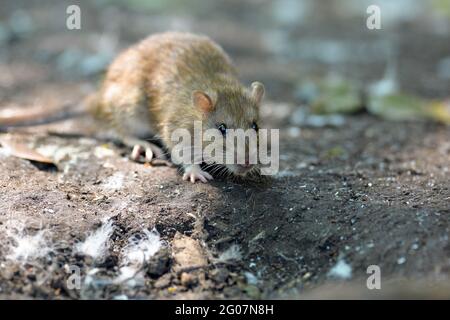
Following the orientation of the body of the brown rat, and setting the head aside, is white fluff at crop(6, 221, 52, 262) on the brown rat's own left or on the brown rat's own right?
on the brown rat's own right

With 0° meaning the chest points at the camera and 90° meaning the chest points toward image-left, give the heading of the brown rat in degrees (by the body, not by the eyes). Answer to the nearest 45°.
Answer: approximately 315°

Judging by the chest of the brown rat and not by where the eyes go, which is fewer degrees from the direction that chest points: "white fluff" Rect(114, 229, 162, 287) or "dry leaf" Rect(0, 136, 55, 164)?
the white fluff

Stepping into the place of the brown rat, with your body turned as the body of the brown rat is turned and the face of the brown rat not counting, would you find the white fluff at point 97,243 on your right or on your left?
on your right

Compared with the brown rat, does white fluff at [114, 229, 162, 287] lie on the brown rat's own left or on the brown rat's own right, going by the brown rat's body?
on the brown rat's own right
